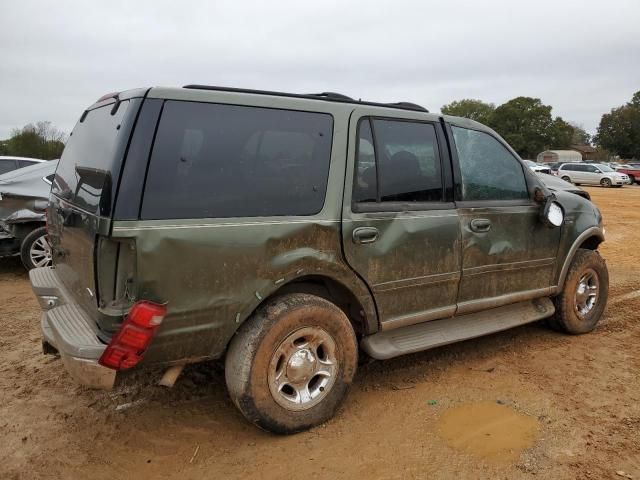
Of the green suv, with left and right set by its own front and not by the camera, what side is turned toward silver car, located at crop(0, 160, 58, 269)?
left

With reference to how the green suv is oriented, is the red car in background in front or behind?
in front

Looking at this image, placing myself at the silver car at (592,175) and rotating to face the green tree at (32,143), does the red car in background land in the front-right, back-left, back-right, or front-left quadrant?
back-right

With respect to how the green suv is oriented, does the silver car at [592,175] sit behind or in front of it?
in front

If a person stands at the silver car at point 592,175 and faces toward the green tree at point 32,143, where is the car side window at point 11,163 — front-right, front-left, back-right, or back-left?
front-left

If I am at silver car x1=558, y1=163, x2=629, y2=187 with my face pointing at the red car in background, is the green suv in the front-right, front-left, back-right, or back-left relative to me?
back-right

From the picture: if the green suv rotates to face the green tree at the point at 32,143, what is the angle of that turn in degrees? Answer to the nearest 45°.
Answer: approximately 90° to its left

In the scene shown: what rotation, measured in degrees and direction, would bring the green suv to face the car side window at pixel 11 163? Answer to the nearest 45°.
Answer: approximately 90° to its left

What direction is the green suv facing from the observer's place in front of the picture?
facing away from the viewer and to the right of the viewer
